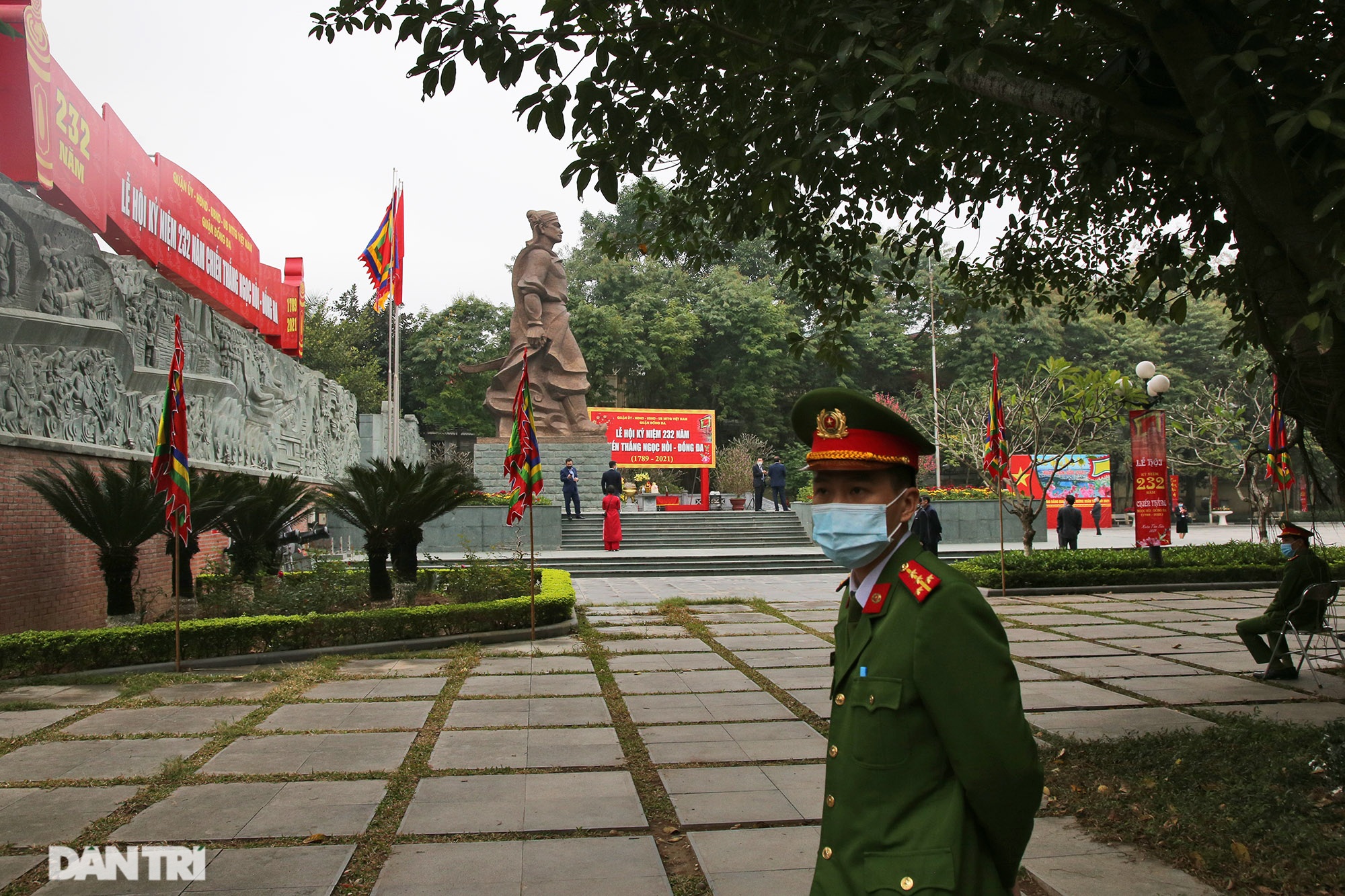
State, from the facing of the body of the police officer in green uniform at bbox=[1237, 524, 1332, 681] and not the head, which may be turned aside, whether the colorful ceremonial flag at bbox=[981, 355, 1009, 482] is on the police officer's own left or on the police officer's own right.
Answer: on the police officer's own right

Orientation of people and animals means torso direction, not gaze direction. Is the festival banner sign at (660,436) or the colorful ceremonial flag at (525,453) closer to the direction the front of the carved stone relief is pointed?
the colorful ceremonial flag

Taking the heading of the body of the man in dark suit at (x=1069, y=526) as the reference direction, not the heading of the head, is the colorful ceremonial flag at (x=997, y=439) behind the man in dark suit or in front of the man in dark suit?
behind

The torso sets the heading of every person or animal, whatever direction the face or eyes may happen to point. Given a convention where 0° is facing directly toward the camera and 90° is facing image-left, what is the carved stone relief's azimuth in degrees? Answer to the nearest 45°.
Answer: approximately 315°

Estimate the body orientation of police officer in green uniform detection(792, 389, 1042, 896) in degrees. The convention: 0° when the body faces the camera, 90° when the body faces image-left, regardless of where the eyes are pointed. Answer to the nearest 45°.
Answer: approximately 45°

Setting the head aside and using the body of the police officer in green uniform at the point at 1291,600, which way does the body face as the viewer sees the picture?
to the viewer's left

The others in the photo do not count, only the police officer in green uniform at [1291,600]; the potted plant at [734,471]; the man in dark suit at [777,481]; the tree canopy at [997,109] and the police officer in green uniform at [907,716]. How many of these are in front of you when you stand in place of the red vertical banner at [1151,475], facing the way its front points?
3

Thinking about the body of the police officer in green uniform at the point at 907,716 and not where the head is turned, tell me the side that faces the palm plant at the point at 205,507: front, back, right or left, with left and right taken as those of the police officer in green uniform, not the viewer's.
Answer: right

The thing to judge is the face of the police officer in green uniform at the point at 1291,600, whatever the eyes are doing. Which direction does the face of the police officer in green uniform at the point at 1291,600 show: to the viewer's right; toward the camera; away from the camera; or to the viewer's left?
to the viewer's left

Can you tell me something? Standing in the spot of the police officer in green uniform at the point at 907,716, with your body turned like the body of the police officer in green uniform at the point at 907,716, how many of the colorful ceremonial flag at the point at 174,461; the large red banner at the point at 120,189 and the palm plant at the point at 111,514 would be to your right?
3

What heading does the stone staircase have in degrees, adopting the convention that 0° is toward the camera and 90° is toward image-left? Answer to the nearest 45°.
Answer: approximately 0°

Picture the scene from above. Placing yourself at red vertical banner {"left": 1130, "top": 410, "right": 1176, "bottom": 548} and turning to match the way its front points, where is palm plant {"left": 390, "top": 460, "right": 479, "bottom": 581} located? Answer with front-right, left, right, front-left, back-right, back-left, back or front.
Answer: front-right
